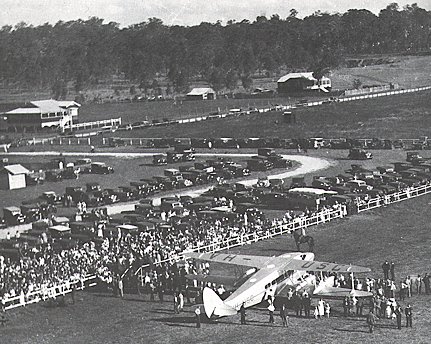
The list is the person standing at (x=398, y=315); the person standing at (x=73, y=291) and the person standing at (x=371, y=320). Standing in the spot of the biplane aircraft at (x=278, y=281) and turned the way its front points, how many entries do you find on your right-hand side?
2

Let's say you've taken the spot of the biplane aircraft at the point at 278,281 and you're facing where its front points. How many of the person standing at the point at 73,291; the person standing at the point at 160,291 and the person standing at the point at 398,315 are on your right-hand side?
1

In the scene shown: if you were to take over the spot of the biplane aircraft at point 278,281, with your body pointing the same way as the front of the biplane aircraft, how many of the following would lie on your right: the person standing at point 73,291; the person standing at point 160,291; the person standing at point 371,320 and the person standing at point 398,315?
2

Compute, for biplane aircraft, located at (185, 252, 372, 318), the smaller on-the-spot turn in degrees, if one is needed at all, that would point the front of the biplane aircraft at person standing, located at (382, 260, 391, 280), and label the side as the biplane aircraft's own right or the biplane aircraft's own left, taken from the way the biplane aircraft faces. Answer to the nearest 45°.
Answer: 0° — it already faces them

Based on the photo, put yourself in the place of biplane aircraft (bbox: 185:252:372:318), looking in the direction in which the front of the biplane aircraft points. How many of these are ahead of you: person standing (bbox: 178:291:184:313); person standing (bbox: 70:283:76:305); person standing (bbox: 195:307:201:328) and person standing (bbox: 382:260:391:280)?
1

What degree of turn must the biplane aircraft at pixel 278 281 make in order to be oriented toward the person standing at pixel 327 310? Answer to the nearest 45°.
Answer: approximately 90° to its right

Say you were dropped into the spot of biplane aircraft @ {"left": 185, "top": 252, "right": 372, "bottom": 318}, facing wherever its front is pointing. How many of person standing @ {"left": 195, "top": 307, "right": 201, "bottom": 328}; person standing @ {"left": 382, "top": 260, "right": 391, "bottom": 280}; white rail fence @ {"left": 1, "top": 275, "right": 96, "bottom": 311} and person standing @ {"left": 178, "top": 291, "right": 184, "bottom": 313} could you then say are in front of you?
1

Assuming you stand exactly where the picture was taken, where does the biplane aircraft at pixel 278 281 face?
facing away from the viewer and to the right of the viewer

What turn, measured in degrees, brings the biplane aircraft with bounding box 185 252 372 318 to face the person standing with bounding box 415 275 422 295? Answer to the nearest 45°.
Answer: approximately 45° to its right

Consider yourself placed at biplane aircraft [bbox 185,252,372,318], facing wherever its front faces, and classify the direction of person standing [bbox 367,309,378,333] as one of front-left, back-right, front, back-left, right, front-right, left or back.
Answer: right

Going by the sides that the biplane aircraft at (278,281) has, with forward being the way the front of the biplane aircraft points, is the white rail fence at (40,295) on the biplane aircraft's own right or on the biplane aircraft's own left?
on the biplane aircraft's own left

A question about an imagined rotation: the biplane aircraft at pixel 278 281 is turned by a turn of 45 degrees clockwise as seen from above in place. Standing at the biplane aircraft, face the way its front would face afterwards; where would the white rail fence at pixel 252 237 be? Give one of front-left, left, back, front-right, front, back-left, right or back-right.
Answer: left

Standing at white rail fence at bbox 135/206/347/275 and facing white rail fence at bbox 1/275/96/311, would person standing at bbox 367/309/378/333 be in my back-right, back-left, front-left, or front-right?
front-left

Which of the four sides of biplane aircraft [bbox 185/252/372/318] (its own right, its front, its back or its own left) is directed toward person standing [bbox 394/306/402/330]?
right

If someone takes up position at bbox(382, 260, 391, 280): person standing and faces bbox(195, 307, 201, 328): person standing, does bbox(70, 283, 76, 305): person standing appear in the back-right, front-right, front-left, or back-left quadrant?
front-right

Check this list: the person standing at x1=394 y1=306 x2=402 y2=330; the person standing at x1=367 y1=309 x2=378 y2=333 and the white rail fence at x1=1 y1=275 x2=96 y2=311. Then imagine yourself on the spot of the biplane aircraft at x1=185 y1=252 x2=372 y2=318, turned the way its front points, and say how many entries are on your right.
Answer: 2

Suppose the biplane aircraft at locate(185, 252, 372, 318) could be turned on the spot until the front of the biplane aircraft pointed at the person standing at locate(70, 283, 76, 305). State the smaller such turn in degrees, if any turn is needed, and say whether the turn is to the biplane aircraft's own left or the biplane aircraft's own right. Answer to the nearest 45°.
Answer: approximately 135° to the biplane aircraft's own left

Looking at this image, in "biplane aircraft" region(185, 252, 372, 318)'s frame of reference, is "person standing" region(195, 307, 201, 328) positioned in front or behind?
behind
